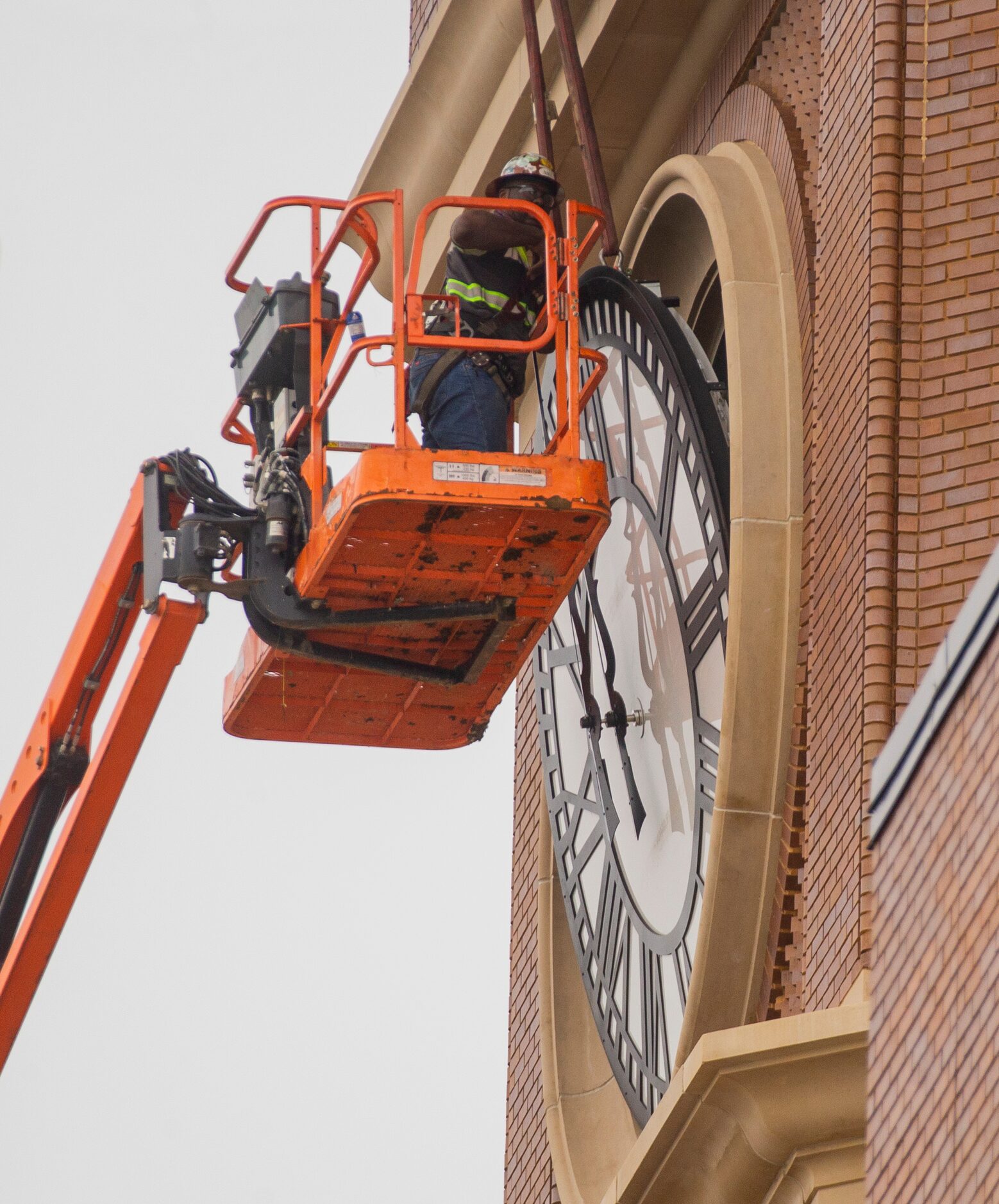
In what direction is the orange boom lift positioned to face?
to the viewer's right

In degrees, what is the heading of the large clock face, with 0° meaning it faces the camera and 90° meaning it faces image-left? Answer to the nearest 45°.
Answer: approximately 90°

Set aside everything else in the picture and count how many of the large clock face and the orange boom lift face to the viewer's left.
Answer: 1

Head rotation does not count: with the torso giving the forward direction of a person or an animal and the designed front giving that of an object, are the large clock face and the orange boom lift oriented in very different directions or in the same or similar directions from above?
very different directions

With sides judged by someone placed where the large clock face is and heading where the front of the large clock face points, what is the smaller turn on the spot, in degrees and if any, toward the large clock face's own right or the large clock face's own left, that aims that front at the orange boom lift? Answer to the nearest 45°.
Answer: approximately 45° to the large clock face's own left
